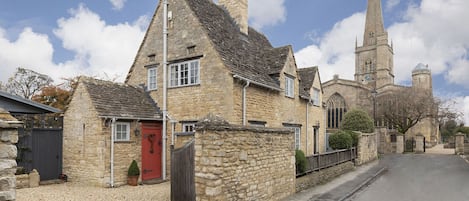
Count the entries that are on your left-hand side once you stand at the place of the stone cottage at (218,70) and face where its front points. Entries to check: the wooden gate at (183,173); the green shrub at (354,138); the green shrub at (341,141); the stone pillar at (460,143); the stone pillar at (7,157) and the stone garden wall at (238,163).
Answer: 3

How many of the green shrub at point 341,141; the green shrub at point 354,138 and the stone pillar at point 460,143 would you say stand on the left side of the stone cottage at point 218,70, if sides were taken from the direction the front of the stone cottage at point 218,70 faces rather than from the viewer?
3

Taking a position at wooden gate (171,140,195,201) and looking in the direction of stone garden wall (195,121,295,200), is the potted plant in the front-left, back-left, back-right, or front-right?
back-left

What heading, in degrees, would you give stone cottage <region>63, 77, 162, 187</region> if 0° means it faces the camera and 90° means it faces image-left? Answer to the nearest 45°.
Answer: approximately 315°

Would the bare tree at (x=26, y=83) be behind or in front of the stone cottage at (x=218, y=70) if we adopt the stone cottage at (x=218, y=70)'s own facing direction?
behind

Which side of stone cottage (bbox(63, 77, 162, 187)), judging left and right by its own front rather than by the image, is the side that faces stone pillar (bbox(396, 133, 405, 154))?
left

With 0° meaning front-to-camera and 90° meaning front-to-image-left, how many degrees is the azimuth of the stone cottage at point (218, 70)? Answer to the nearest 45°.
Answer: approximately 315°

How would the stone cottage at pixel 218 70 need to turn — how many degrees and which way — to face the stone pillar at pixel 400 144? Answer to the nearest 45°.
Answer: approximately 90° to its left
